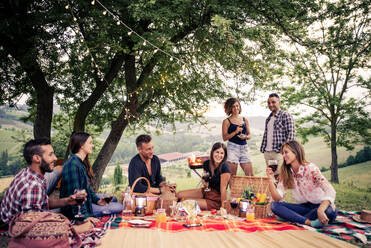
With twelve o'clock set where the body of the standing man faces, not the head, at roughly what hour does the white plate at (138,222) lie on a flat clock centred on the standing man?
The white plate is roughly at 12 o'clock from the standing man.

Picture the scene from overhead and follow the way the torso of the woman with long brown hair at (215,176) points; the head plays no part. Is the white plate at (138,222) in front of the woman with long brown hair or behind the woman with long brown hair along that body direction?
in front

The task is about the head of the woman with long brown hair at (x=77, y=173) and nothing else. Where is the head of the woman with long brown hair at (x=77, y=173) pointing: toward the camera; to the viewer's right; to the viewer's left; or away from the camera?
to the viewer's right

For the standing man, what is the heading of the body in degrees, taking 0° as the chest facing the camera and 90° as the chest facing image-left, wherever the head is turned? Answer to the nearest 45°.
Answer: approximately 45°

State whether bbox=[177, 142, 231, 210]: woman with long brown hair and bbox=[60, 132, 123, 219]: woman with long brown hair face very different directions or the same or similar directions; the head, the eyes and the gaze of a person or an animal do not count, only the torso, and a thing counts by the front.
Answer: very different directions

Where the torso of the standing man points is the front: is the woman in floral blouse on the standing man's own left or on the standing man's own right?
on the standing man's own left

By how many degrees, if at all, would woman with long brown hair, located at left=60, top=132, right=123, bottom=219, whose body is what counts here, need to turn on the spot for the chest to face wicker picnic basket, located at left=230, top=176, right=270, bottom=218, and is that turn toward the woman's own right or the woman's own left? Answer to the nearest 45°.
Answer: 0° — they already face it

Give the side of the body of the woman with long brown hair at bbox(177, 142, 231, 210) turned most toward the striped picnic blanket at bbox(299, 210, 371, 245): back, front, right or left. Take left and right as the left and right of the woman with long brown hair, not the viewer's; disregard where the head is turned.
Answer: left

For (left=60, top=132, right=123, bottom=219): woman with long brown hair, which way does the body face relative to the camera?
to the viewer's right

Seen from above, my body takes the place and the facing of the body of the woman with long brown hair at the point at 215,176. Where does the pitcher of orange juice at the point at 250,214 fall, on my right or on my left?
on my left

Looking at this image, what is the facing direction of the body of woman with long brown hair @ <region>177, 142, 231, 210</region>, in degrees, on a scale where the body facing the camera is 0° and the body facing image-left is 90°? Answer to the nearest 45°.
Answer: approximately 45°
